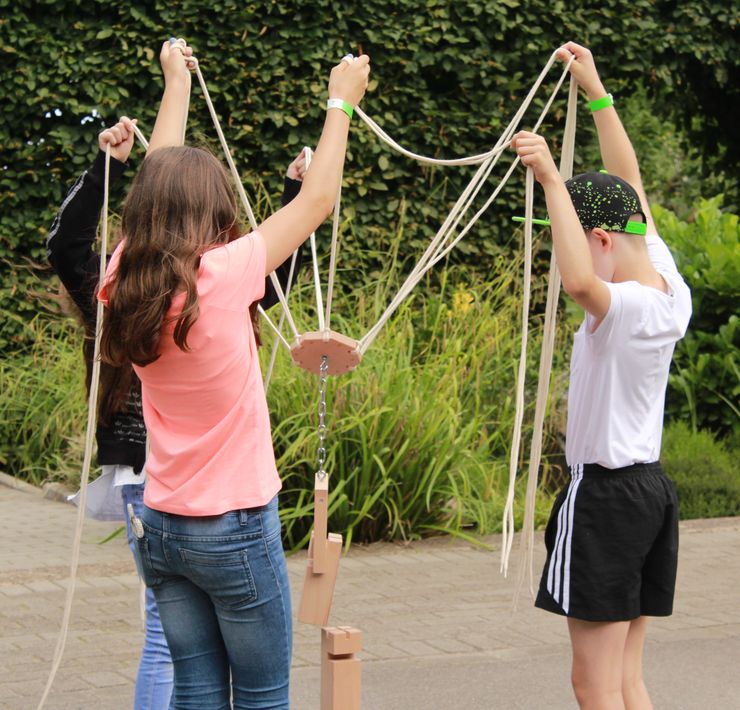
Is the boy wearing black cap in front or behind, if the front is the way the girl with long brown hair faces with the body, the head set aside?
in front

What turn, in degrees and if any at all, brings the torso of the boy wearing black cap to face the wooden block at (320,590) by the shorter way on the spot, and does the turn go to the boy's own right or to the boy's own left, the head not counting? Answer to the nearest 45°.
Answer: approximately 90° to the boy's own left

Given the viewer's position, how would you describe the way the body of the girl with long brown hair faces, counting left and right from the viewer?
facing away from the viewer and to the right of the viewer

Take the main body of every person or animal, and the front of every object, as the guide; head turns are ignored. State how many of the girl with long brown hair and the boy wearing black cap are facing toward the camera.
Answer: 0

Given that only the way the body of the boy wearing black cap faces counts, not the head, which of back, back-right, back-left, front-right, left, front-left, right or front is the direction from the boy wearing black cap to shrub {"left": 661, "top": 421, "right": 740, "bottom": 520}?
front-right

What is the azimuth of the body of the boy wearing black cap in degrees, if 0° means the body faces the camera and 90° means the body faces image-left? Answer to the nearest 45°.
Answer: approximately 135°

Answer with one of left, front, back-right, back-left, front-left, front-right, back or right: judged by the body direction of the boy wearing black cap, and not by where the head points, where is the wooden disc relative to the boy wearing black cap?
front-left

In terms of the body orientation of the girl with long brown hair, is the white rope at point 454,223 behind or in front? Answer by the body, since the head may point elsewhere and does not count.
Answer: in front

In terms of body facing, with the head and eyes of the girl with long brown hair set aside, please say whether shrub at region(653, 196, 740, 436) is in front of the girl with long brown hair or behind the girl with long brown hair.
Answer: in front
